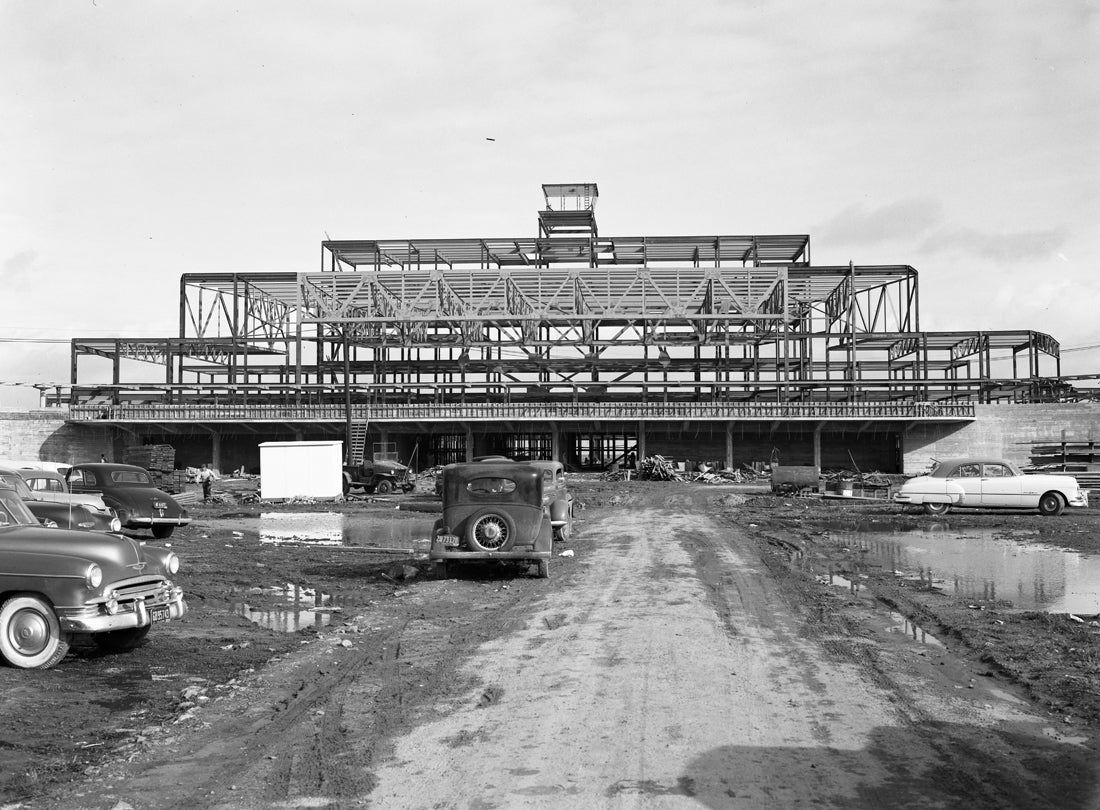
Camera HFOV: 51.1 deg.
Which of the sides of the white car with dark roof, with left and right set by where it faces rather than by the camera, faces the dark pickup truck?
back

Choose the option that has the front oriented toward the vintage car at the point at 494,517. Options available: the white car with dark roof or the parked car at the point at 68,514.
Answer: the parked car

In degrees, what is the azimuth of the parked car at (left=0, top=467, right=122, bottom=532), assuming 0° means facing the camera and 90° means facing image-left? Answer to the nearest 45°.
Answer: approximately 315°

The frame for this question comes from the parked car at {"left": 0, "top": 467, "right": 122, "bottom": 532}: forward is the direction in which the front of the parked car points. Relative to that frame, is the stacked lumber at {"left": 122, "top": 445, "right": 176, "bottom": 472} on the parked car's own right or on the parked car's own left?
on the parked car's own left

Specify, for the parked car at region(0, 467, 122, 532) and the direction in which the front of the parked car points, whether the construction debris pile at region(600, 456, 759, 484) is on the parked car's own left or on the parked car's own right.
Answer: on the parked car's own left

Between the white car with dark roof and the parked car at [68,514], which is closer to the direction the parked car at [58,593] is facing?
the white car with dark roof

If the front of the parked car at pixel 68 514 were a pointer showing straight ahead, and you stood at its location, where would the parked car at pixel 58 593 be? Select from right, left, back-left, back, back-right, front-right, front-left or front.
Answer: front-right

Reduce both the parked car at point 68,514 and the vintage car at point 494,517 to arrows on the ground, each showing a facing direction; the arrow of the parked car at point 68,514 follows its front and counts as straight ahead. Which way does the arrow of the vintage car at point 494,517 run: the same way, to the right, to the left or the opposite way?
to the left

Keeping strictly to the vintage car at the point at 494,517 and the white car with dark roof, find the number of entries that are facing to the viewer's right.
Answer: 1

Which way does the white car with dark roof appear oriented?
to the viewer's right

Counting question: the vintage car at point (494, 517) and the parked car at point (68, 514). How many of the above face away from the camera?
1

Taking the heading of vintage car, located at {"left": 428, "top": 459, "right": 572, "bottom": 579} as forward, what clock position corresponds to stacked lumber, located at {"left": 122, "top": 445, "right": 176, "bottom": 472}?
The stacked lumber is roughly at 11 o'clock from the vintage car.

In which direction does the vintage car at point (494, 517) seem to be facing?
away from the camera

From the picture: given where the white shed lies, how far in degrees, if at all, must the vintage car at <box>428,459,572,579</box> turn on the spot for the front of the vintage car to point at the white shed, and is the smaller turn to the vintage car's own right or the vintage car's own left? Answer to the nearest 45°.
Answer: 0° — it already faces it
